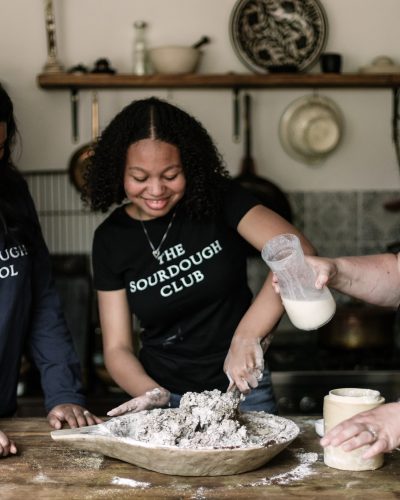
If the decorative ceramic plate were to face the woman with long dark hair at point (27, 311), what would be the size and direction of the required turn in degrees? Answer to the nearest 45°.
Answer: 0° — it already faces them

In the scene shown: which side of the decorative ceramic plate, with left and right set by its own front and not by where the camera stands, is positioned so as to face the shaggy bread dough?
front

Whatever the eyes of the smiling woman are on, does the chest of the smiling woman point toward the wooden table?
yes

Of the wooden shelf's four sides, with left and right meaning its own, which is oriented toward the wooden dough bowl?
front

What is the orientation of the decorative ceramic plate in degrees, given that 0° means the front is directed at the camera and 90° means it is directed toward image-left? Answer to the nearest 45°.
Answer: approximately 0°

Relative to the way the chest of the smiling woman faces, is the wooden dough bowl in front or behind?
in front

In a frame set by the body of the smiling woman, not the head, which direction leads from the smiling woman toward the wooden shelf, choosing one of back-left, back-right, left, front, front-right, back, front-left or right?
back

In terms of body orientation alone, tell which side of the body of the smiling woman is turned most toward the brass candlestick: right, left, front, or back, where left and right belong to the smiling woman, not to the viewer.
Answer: back

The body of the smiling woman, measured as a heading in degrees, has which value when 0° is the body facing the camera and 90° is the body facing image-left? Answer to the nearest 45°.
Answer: approximately 0°

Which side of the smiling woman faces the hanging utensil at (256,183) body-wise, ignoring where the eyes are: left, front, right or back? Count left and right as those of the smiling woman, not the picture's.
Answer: back

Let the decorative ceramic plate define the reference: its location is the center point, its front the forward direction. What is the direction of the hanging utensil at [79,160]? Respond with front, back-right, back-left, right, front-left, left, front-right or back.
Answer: right
